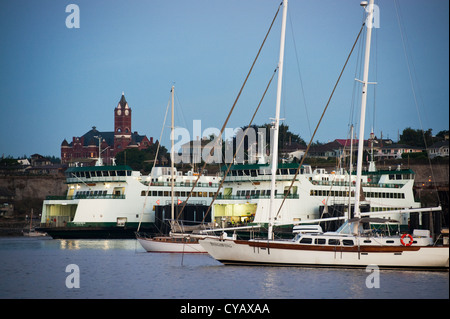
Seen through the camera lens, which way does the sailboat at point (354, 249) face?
facing to the left of the viewer
